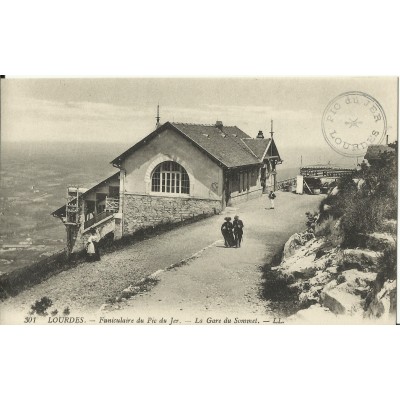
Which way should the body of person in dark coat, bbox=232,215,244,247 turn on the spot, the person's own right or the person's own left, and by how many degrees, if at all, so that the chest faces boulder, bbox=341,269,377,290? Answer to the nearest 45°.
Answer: approximately 90° to the person's own left

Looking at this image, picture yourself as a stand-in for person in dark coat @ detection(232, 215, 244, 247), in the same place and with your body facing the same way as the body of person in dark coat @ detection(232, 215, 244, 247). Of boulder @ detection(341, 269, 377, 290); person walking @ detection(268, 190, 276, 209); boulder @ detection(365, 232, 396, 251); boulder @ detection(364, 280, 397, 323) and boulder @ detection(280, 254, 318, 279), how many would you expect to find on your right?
0

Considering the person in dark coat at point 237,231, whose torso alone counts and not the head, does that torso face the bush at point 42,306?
no

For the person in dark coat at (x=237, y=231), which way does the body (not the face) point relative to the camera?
toward the camera

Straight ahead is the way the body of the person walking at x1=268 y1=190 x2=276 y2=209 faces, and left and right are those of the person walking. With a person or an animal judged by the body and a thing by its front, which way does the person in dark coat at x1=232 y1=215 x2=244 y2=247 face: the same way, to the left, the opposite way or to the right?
the same way

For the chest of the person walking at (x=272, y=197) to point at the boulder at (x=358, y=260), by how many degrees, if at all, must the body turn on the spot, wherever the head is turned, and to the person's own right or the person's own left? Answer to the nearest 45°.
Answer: approximately 45° to the person's own left

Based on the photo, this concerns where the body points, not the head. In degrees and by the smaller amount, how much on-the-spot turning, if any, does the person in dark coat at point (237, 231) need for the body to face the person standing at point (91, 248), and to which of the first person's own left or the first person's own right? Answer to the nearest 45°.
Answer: approximately 90° to the first person's own right

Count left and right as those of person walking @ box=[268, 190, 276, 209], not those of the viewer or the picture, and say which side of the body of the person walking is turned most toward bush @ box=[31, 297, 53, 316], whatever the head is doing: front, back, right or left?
front

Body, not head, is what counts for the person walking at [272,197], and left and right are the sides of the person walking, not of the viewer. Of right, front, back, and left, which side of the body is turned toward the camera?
front

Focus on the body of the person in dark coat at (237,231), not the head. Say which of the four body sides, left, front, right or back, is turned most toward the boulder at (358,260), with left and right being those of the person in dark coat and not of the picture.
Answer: left

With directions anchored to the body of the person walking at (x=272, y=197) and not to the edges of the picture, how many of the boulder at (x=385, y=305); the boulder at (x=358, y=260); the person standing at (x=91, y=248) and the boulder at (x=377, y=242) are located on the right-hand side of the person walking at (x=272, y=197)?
1

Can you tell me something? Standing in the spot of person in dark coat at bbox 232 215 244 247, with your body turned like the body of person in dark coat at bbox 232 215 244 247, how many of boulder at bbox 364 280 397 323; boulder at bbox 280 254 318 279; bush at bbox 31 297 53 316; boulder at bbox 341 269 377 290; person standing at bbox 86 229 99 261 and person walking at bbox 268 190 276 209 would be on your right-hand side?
2

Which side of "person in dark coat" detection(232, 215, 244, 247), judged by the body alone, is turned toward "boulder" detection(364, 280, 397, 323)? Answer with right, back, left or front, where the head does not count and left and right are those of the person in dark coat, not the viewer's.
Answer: front

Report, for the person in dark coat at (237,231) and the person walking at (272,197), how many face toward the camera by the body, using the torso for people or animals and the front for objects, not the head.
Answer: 2
